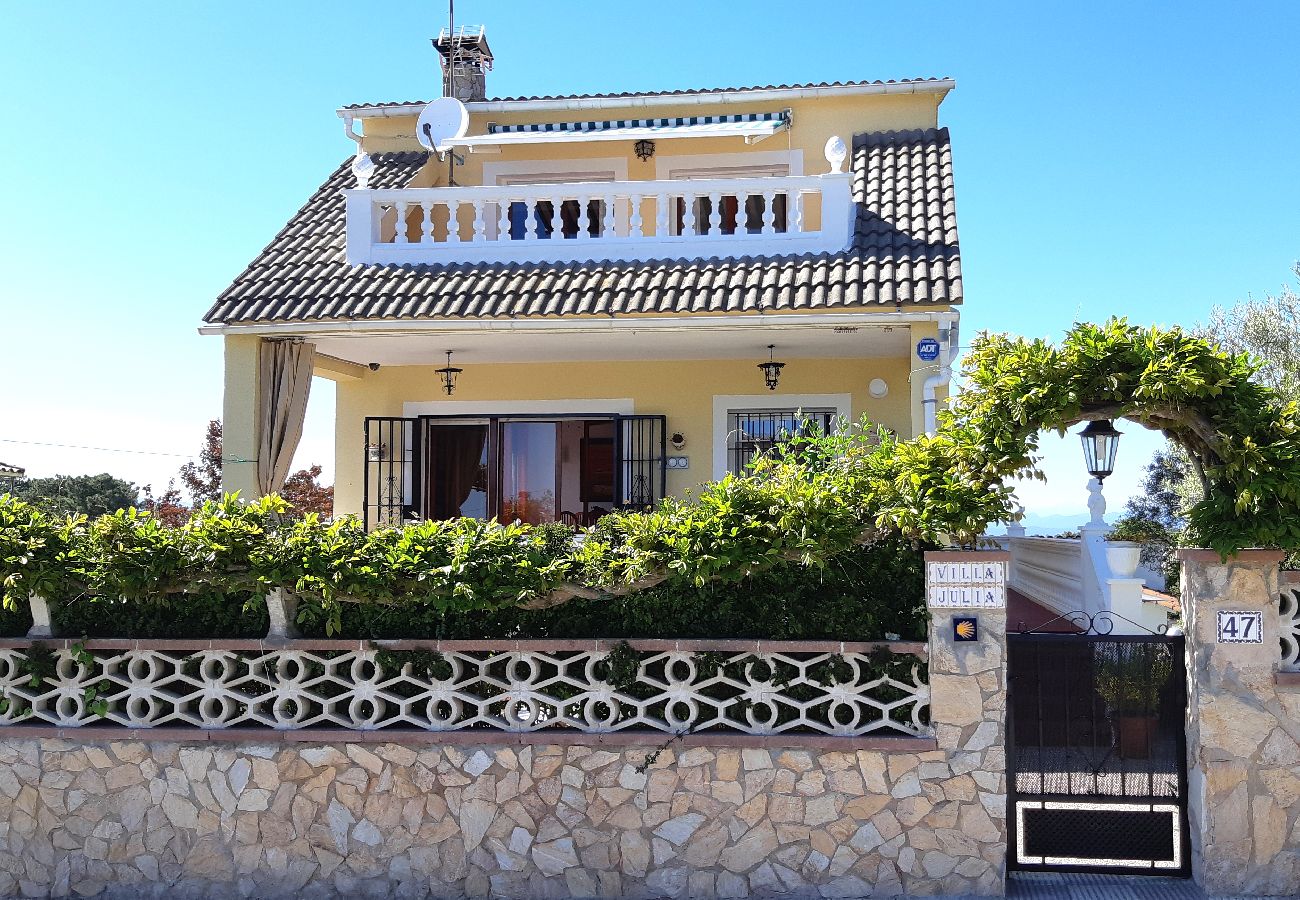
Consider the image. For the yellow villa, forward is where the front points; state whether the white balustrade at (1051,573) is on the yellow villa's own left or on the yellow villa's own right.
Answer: on the yellow villa's own left

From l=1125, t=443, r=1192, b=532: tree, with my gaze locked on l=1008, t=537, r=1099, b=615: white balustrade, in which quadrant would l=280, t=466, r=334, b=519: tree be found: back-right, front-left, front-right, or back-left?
front-right

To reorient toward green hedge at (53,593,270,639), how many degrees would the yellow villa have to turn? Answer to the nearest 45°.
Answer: approximately 45° to its right

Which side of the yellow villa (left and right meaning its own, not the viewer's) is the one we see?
front

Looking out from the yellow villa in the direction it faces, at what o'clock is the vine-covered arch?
The vine-covered arch is roughly at 11 o'clock from the yellow villa.

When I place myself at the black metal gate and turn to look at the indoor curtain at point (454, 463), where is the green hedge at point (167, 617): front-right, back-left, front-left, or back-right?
front-left

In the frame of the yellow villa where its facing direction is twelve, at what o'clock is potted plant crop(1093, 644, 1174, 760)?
The potted plant is roughly at 11 o'clock from the yellow villa.

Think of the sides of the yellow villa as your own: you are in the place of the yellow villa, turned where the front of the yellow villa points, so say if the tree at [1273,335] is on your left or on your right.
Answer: on your left

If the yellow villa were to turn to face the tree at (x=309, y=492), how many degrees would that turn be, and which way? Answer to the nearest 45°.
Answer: approximately 135° to its right

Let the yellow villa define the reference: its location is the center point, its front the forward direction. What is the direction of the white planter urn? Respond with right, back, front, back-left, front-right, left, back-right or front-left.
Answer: front-left

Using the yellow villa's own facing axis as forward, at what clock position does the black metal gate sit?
The black metal gate is roughly at 11 o'clock from the yellow villa.

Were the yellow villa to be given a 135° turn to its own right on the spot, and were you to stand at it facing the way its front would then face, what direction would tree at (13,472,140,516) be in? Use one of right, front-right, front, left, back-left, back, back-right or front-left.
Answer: front

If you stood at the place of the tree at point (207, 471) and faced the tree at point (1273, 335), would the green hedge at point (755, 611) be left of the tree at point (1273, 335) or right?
right

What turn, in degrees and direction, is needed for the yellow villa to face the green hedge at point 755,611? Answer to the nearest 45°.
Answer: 0° — it already faces it

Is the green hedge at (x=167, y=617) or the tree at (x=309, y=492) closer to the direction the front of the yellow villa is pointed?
the green hedge

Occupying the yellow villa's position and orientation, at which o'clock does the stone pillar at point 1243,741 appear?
The stone pillar is roughly at 11 o'clock from the yellow villa.

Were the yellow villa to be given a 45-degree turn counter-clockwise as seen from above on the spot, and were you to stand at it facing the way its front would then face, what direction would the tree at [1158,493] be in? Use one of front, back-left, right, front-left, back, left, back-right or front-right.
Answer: left

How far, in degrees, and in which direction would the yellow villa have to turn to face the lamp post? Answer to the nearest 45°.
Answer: approximately 45° to its left
